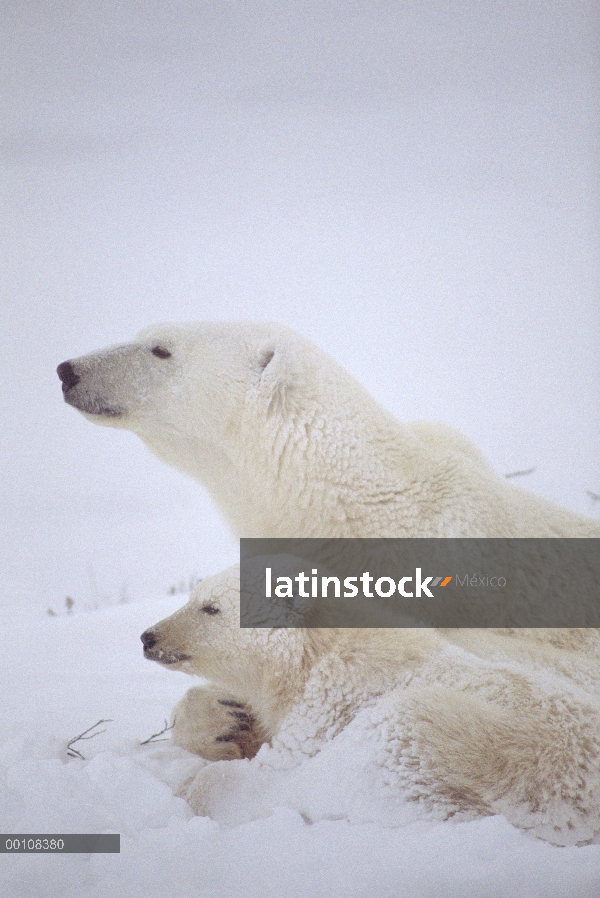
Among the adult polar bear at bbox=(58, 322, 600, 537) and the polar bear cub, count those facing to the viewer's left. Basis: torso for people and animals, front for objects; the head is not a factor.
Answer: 2

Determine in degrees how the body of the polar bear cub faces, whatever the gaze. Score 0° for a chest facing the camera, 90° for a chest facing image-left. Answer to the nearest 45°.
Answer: approximately 90°

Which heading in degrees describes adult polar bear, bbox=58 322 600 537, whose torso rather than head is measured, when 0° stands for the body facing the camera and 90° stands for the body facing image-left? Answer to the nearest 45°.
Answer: approximately 90°
